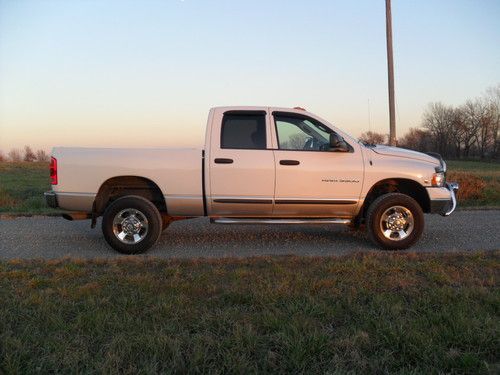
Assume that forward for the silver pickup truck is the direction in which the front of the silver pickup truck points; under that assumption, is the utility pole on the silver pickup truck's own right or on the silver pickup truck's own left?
on the silver pickup truck's own left

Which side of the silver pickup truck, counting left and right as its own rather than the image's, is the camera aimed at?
right
